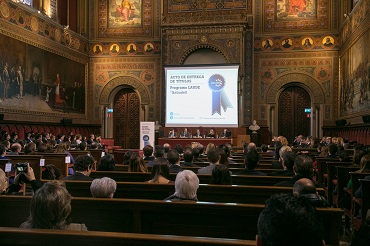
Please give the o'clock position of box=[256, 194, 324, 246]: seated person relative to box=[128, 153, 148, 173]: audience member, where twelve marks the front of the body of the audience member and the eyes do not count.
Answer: The seated person is roughly at 6 o'clock from the audience member.

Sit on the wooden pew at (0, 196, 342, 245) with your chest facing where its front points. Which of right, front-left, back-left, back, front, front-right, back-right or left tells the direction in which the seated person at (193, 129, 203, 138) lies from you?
front

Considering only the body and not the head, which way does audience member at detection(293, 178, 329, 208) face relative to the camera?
away from the camera

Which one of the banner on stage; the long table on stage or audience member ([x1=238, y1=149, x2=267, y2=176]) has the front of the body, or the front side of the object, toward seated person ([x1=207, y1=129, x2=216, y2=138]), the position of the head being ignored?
the audience member

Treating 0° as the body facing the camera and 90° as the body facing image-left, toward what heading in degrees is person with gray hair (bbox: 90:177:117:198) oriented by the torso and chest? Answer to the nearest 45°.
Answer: approximately 180°

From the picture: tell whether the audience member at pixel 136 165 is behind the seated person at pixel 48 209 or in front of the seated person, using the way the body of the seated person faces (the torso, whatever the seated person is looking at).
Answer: in front

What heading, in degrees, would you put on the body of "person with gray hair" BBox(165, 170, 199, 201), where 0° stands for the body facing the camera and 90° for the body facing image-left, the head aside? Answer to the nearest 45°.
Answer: approximately 180°

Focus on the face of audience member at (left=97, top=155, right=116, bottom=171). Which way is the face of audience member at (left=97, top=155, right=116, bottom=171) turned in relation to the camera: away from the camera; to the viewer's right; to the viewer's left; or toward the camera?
away from the camera

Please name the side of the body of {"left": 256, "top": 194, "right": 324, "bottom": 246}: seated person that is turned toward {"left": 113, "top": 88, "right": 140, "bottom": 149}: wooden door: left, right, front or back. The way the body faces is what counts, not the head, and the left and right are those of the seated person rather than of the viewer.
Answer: front

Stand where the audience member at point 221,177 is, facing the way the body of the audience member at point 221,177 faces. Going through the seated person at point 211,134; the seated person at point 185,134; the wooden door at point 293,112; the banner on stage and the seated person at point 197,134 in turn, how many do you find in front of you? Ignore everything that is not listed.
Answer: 5

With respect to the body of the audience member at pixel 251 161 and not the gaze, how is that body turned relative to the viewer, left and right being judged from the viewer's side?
facing away from the viewer

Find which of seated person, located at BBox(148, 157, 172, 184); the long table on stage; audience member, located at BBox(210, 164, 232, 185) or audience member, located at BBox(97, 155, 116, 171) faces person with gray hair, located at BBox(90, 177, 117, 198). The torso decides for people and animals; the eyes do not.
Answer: the long table on stage

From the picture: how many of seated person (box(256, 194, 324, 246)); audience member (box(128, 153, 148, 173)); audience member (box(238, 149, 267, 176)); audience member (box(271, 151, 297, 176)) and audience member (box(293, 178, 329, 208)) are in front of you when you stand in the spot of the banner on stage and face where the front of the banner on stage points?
5

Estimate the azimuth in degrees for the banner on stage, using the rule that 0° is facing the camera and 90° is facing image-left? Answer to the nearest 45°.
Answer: approximately 0°

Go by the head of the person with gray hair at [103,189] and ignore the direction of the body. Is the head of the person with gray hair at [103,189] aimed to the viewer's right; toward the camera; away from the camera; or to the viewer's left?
away from the camera

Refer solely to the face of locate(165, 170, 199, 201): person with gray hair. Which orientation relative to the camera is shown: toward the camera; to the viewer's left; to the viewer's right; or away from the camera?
away from the camera

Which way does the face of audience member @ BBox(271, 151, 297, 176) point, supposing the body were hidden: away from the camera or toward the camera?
away from the camera

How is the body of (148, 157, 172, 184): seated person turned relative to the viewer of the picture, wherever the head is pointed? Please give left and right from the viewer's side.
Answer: facing away from the viewer

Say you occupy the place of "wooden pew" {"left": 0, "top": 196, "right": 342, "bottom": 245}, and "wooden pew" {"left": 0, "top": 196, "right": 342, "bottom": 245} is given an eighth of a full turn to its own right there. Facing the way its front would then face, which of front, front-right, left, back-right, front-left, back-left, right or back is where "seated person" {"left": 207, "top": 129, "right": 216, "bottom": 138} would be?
front-left

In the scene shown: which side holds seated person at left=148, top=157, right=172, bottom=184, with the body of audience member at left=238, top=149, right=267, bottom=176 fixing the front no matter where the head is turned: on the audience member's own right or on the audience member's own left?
on the audience member's own left

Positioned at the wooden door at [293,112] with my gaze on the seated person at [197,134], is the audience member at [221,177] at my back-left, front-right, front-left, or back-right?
front-left

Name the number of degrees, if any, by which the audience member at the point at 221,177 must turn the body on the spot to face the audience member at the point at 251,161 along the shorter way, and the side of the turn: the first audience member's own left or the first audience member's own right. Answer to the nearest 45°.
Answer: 0° — they already face them

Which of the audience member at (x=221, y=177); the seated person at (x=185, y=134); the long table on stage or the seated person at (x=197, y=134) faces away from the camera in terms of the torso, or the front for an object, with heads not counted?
the audience member

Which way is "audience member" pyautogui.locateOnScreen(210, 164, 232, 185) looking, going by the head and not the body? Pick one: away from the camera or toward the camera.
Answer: away from the camera

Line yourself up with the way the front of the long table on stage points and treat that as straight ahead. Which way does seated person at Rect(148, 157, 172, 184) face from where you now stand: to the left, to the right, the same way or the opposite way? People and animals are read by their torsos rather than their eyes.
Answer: the opposite way
